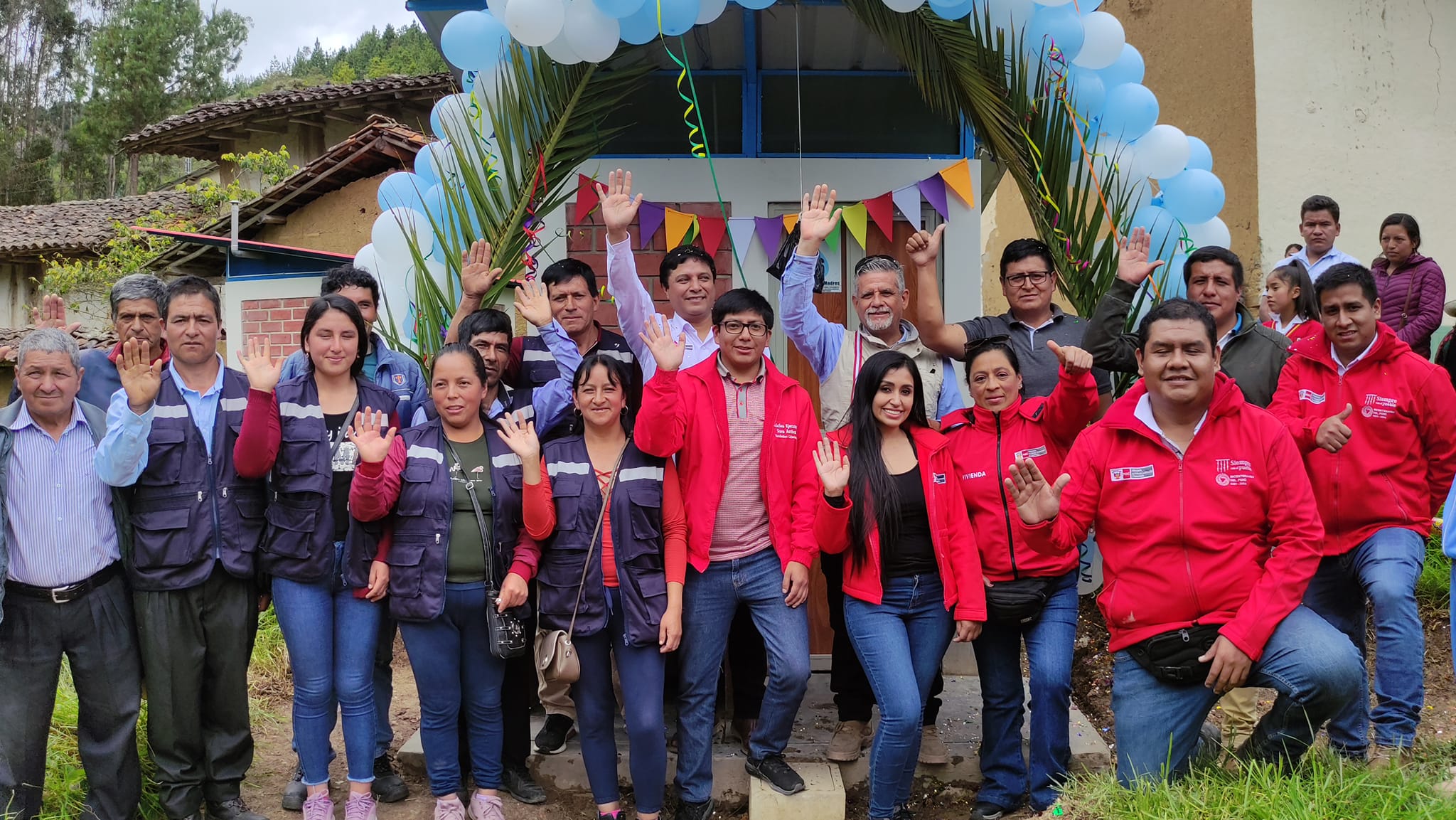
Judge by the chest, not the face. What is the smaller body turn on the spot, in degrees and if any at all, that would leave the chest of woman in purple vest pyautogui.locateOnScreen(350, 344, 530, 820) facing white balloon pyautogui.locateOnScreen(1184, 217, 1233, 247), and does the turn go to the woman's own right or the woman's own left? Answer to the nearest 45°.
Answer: approximately 90° to the woman's own left

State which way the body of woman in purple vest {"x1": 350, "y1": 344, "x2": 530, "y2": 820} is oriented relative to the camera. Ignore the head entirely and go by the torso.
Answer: toward the camera

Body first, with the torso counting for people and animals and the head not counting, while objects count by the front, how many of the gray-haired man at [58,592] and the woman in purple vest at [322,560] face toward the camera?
2

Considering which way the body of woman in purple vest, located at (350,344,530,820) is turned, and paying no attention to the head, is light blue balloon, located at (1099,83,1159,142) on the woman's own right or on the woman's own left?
on the woman's own left

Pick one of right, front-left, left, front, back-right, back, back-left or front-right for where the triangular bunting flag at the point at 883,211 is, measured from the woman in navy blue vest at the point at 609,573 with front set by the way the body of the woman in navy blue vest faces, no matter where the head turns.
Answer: back-left

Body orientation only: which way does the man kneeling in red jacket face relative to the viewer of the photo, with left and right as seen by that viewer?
facing the viewer

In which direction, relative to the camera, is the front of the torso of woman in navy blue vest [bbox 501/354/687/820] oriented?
toward the camera

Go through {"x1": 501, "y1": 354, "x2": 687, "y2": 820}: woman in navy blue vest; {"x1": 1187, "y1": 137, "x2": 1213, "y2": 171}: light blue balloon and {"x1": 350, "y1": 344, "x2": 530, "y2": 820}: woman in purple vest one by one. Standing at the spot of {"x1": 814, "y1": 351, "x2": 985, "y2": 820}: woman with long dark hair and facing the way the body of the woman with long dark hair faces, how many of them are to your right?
2

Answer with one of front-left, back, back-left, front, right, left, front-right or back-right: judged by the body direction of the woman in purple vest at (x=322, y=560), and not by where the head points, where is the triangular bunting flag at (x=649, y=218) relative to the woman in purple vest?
back-left

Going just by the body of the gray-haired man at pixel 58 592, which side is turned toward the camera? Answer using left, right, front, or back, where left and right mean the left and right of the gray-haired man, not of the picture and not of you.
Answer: front

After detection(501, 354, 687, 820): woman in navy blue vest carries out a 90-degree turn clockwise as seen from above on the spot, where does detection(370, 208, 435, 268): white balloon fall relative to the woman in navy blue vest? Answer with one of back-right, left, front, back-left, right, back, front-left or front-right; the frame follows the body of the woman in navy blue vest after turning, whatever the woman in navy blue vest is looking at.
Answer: front-right
